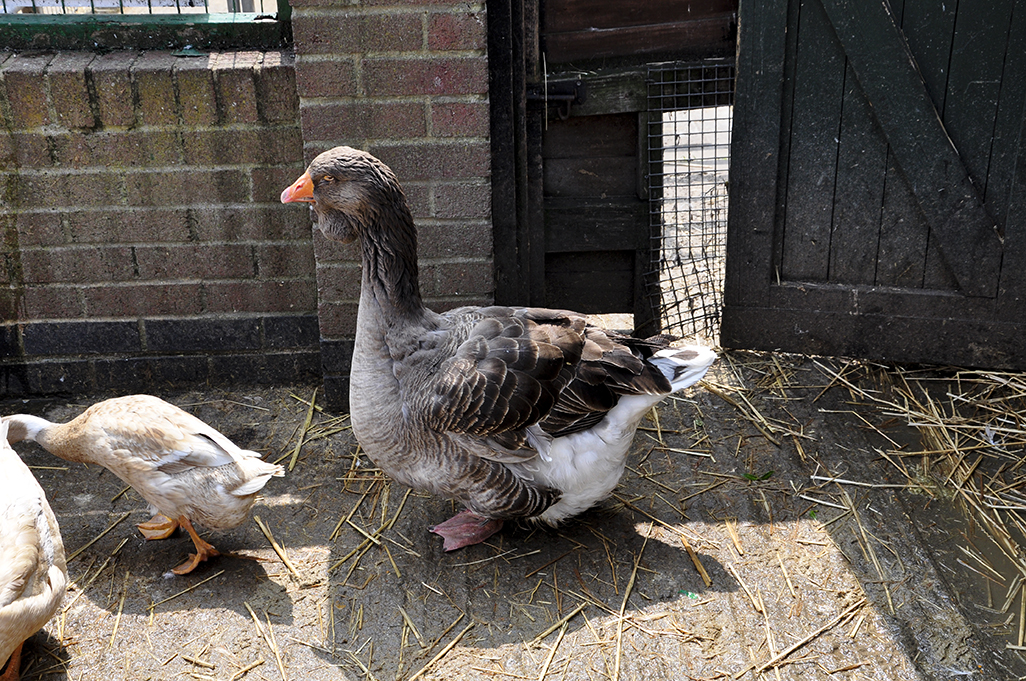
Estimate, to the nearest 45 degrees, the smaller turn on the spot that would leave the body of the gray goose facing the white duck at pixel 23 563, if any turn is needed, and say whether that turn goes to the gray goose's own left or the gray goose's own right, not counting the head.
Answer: approximately 45° to the gray goose's own left

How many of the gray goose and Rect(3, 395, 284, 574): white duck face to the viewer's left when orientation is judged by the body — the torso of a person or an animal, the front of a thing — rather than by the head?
2

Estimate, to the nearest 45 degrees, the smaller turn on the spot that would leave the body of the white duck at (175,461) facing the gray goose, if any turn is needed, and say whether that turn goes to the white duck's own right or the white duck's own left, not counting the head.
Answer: approximately 180°

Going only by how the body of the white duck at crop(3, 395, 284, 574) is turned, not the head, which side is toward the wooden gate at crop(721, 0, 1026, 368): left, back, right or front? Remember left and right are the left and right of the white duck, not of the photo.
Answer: back

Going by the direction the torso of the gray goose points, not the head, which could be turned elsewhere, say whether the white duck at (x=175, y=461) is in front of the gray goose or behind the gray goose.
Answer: in front

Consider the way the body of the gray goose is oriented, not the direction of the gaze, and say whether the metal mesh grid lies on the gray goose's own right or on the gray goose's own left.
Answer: on the gray goose's own right

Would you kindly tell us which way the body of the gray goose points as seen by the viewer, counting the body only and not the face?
to the viewer's left

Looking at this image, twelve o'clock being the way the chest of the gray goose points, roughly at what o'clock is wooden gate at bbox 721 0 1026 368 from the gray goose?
The wooden gate is roughly at 5 o'clock from the gray goose.

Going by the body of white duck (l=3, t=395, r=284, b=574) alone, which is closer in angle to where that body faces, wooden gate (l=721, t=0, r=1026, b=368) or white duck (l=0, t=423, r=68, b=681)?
the white duck

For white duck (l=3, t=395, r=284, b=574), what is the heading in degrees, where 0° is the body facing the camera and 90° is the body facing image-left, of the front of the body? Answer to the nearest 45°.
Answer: approximately 90°
